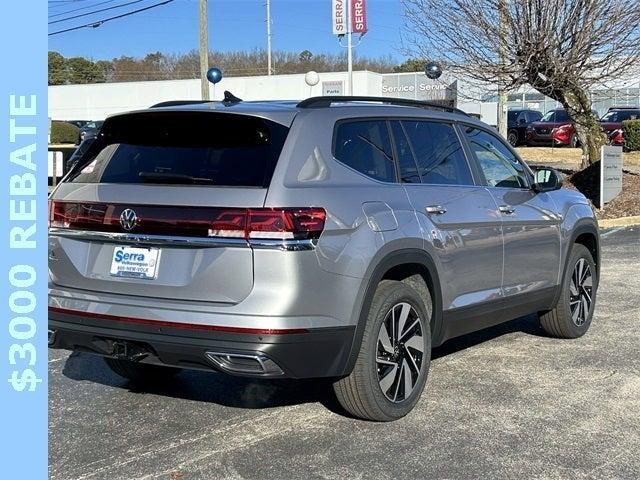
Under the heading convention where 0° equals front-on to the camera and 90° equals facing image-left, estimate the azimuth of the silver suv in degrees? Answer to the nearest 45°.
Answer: approximately 225°

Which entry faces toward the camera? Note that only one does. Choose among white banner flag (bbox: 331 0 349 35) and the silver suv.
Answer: the white banner flag

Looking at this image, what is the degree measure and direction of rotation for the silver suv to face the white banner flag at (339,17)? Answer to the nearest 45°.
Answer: approximately 45° to its left

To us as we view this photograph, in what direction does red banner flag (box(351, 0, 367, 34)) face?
facing the viewer

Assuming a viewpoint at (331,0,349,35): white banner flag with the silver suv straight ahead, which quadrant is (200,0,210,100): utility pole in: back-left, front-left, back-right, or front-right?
front-right

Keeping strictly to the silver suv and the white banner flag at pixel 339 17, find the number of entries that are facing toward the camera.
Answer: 1

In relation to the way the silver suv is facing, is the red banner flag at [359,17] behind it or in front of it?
in front

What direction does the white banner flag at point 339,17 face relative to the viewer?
toward the camera

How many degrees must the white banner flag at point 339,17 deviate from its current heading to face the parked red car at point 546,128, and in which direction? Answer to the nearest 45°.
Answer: approximately 90° to its left

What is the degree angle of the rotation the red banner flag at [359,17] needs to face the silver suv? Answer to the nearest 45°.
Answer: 0° — it already faces it

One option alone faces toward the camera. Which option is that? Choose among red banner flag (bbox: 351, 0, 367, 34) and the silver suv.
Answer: the red banner flag
